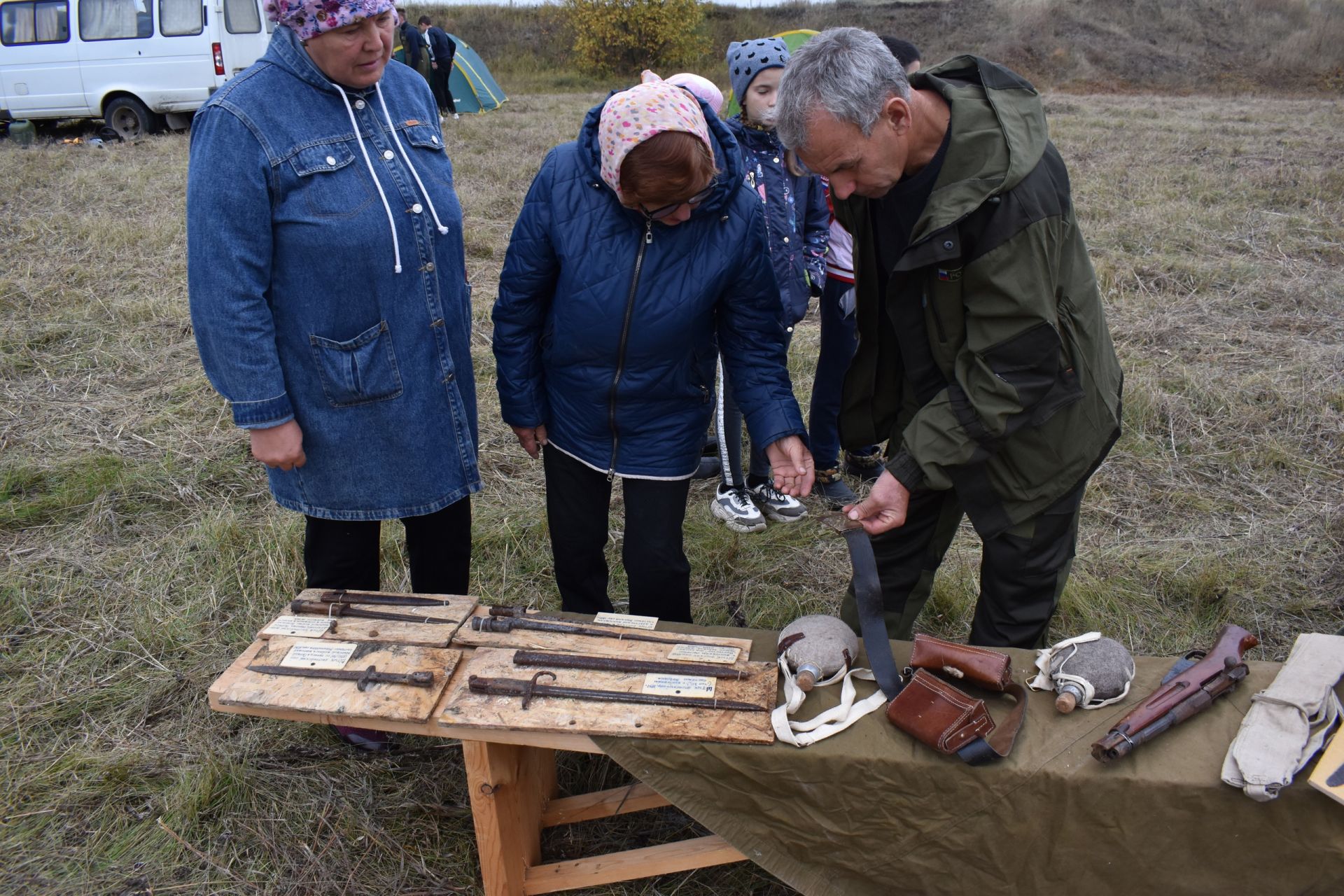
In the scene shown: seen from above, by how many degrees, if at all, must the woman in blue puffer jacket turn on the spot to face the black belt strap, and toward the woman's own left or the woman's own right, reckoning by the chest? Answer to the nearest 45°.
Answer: approximately 45° to the woman's own left

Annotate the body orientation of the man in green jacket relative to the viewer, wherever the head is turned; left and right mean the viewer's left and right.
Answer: facing the viewer and to the left of the viewer

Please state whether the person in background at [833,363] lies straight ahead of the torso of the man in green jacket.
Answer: no

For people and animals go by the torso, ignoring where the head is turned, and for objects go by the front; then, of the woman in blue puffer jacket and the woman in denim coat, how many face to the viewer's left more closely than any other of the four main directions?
0

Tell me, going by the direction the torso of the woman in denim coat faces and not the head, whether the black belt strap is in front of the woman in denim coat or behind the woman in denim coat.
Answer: in front

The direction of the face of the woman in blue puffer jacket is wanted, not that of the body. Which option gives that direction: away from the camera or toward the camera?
toward the camera

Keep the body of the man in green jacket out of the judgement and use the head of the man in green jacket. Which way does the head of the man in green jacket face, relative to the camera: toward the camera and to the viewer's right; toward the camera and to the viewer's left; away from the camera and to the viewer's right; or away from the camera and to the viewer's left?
toward the camera and to the viewer's left

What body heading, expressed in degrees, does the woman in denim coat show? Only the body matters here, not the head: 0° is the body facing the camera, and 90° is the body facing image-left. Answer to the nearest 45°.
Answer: approximately 315°

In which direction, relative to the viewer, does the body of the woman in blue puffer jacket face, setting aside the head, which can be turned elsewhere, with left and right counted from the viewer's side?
facing the viewer

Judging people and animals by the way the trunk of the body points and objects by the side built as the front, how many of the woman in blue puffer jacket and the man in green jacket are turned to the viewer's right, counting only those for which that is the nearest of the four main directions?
0
